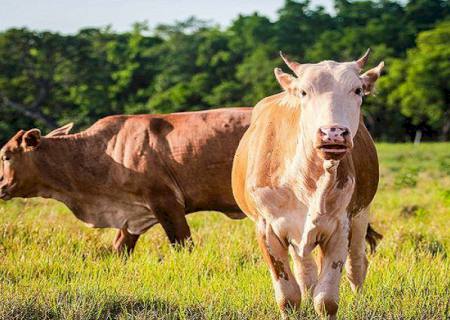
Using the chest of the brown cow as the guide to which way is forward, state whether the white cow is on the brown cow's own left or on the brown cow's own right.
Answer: on the brown cow's own left

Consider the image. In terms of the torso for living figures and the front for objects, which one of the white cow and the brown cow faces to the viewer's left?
the brown cow

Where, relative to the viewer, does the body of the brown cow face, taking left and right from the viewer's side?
facing to the left of the viewer

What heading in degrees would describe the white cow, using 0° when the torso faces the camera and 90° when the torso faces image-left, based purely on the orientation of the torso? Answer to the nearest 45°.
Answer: approximately 0°

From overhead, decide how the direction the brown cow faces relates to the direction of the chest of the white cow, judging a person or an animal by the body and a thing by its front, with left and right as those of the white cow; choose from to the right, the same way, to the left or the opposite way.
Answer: to the right

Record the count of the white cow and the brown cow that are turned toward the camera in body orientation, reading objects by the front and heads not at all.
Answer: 1

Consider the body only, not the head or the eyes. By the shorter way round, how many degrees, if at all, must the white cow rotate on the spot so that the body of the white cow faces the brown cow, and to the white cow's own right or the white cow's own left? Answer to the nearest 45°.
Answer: approximately 135° to the white cow's own right
